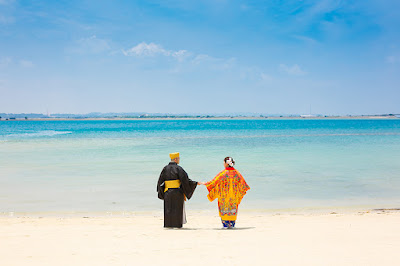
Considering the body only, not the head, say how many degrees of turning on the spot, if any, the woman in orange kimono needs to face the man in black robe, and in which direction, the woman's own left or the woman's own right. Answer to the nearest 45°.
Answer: approximately 90° to the woman's own left

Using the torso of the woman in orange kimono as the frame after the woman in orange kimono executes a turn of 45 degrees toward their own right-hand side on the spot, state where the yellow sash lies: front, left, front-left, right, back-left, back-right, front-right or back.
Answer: back-left

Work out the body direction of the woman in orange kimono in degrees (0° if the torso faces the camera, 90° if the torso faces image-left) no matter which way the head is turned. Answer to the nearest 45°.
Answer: approximately 180°
